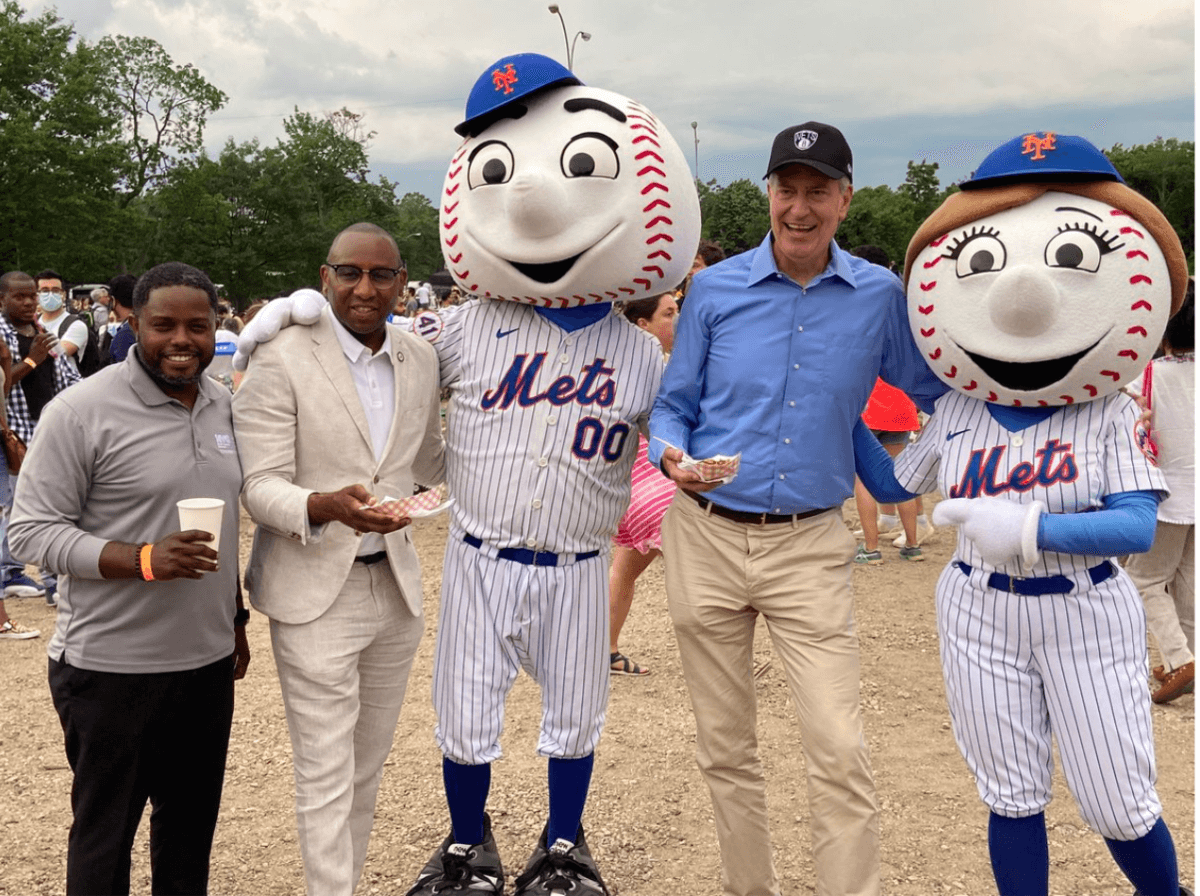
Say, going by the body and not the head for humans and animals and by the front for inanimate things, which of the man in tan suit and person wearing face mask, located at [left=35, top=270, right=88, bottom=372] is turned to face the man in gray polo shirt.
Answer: the person wearing face mask

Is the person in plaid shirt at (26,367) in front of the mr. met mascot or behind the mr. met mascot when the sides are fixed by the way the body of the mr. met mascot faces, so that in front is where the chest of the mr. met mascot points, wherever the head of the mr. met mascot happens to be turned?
behind

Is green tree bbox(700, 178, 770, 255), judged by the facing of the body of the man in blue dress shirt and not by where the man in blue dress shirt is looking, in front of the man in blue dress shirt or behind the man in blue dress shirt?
behind

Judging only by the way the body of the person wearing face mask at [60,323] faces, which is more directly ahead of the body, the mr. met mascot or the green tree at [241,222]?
the mr. met mascot

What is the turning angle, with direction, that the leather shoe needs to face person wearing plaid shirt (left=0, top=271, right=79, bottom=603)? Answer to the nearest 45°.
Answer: approximately 45° to its right

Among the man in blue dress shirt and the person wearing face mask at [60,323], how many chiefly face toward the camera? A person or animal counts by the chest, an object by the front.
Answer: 2

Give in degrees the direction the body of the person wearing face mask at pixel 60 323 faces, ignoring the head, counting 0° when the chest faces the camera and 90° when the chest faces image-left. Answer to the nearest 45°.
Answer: approximately 0°

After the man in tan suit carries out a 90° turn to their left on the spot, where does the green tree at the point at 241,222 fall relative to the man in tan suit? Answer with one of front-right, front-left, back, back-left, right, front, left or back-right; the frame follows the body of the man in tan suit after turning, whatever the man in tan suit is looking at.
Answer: front-left
